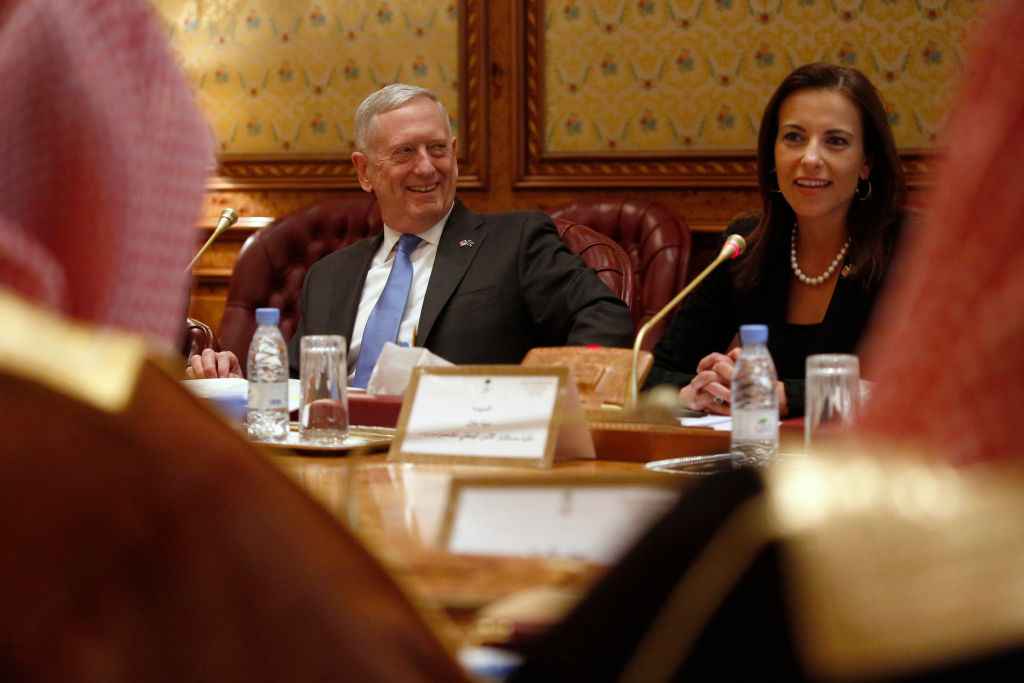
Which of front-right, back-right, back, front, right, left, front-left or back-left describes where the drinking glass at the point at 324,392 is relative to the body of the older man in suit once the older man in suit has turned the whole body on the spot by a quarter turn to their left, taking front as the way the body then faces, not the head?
front-right

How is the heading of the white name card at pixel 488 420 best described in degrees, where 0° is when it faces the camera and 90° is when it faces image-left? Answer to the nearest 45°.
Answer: approximately 0°

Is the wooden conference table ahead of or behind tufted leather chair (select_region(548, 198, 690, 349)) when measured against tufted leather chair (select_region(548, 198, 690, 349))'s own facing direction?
ahead

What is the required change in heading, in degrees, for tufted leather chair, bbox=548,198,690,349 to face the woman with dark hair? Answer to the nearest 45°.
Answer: approximately 90° to its left

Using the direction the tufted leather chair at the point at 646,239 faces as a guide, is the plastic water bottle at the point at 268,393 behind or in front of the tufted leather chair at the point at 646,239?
in front

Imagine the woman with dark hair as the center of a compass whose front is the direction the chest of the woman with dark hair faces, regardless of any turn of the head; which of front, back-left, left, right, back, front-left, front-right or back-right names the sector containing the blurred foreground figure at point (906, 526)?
front-left

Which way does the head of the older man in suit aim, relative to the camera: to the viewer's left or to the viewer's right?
to the viewer's right

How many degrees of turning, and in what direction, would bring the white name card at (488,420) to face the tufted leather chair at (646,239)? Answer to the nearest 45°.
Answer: approximately 180°

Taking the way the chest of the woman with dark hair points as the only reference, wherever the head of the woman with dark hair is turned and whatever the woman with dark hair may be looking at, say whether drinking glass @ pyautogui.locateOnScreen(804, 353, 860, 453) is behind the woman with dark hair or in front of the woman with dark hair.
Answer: in front

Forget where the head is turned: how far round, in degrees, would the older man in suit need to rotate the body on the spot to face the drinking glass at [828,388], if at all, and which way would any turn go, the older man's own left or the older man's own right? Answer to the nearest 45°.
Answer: approximately 45° to the older man's own left

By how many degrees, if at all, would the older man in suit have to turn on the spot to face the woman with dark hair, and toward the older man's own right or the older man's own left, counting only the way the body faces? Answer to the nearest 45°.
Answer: approximately 90° to the older man's own left

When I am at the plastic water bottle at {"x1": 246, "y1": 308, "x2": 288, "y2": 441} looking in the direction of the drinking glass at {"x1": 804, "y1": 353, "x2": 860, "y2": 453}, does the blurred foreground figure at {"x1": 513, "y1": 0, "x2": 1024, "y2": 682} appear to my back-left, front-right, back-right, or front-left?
front-right

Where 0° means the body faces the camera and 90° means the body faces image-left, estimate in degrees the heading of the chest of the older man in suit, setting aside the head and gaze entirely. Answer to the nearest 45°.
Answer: approximately 45°

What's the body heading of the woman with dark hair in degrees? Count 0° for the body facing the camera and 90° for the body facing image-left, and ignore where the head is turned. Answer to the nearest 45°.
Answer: approximately 45°
